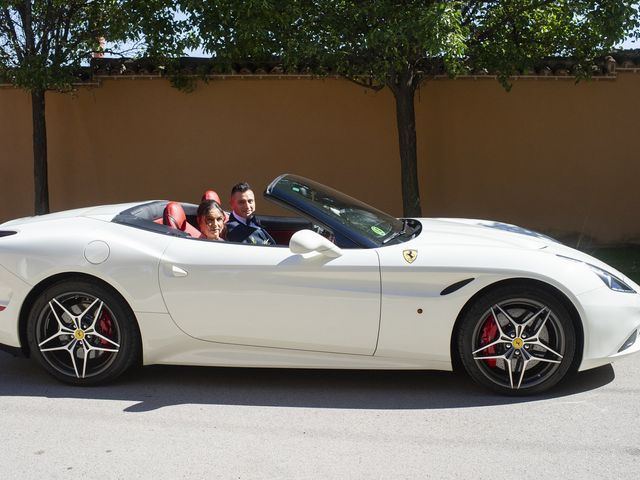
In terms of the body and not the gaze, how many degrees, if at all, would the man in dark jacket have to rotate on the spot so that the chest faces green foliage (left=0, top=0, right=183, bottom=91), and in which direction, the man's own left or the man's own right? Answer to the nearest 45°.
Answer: approximately 180°

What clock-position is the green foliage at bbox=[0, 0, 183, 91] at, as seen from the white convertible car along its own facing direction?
The green foliage is roughly at 8 o'clock from the white convertible car.

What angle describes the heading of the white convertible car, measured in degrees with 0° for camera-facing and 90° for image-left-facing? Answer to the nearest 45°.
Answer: approximately 270°

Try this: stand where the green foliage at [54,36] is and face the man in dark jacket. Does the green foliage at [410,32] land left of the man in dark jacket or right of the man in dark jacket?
left

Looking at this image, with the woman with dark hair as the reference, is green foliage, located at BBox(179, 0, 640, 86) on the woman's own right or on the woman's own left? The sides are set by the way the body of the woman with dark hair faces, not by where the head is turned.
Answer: on the woman's own left

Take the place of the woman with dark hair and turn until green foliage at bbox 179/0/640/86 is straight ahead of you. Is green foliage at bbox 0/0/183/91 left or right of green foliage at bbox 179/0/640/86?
left

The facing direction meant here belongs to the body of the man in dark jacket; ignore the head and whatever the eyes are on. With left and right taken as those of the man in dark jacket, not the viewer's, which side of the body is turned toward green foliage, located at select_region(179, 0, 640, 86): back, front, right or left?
left
